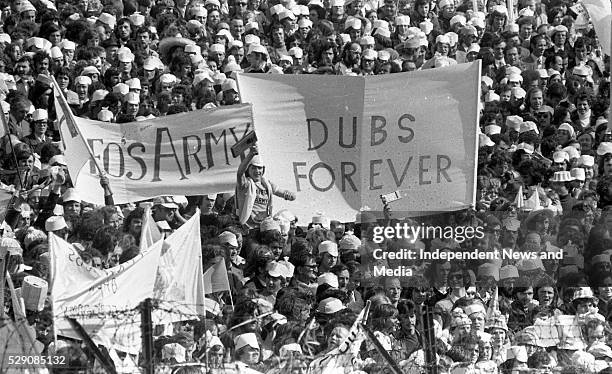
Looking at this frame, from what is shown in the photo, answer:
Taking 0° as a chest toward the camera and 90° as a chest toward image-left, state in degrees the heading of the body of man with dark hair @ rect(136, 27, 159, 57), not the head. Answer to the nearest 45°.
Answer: approximately 45°

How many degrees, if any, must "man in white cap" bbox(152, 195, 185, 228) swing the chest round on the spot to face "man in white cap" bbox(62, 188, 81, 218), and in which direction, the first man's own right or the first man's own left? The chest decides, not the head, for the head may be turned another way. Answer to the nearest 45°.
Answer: approximately 135° to the first man's own right

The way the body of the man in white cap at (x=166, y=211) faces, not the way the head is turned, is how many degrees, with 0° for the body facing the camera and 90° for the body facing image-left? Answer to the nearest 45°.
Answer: approximately 315°

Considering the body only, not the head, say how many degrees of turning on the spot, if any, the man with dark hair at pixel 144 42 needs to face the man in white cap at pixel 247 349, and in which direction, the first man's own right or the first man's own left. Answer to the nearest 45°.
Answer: approximately 45° to the first man's own left
